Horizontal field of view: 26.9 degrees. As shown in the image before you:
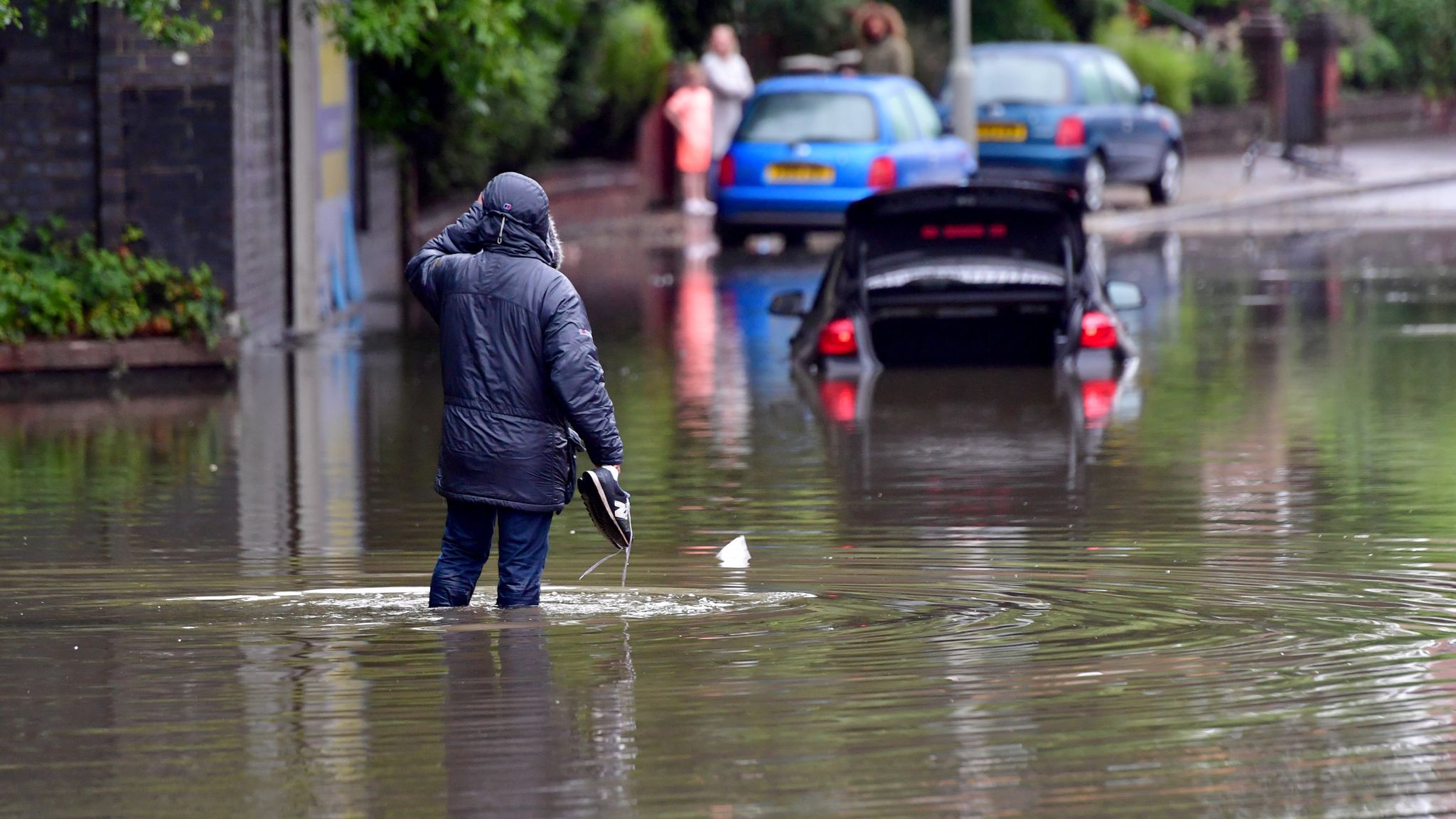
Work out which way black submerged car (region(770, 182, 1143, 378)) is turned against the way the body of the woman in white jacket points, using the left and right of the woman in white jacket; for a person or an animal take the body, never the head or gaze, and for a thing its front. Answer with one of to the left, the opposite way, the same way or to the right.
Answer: the opposite way

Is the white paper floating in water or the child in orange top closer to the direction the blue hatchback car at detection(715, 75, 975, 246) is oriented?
the child in orange top

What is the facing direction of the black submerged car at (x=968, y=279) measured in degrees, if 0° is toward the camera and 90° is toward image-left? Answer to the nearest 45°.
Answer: approximately 180°

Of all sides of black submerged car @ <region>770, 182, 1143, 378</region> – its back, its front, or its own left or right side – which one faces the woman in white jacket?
front

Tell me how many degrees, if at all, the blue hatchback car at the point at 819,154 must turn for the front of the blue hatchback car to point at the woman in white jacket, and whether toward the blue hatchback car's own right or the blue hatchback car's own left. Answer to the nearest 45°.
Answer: approximately 45° to the blue hatchback car's own left

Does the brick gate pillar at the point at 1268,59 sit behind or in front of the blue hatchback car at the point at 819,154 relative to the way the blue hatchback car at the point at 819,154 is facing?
in front

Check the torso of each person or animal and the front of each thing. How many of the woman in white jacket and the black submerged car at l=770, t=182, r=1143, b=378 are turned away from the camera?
1

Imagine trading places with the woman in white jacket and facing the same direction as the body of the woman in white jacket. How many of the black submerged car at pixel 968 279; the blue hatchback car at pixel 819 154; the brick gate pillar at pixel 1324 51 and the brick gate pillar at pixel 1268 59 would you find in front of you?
2

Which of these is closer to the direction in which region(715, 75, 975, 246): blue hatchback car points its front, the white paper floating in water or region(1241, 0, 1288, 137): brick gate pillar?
the brick gate pillar

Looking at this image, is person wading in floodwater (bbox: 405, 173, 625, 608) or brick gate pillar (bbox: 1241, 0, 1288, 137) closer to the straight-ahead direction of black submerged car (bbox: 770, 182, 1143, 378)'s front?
the brick gate pillar

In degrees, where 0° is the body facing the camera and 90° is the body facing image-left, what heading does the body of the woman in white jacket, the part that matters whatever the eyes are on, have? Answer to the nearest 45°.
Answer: approximately 0°

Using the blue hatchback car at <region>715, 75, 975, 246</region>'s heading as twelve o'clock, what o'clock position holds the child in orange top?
The child in orange top is roughly at 10 o'clock from the blue hatchback car.

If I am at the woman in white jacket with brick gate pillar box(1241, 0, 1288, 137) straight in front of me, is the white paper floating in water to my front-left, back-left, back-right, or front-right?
back-right

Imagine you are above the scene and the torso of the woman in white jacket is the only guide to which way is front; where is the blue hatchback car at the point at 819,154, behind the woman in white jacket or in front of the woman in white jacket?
in front

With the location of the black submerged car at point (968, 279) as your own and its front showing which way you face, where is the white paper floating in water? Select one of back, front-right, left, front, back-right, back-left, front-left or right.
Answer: back

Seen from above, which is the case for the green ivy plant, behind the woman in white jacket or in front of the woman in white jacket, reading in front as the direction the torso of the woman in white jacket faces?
in front
